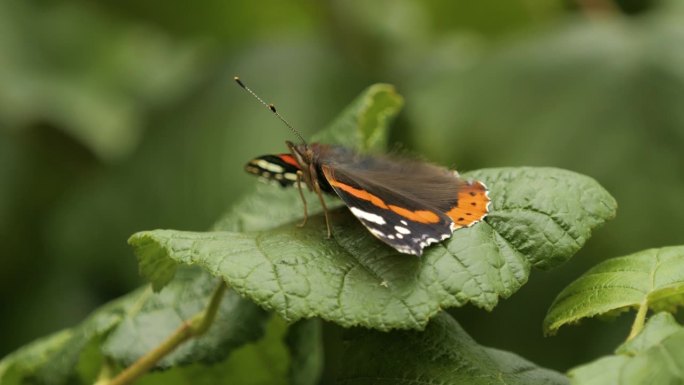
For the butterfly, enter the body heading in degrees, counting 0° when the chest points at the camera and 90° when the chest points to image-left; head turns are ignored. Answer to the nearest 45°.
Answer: approximately 45°
